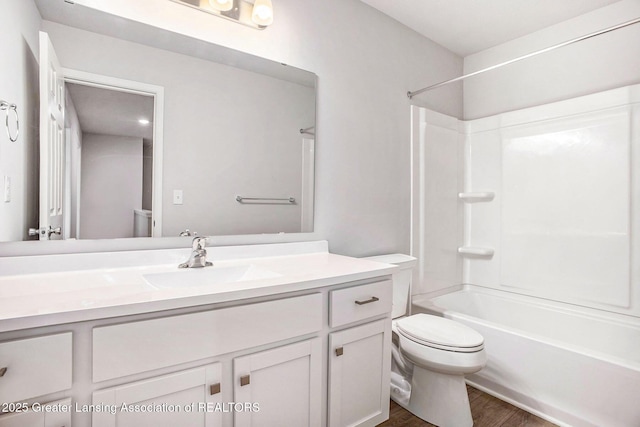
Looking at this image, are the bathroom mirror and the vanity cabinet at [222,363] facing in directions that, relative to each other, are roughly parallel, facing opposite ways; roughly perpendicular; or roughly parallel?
roughly parallel

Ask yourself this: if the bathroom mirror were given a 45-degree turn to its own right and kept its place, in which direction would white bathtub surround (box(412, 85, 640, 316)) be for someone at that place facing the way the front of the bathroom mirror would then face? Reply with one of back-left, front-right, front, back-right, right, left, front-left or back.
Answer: left

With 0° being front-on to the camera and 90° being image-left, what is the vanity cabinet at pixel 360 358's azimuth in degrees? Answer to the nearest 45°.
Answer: approximately 315°

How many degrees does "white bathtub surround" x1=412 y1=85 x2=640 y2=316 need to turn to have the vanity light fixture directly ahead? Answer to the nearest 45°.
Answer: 0° — it already faces it

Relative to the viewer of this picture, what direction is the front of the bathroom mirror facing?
facing the viewer and to the right of the viewer

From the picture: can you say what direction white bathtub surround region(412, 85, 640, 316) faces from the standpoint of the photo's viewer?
facing the viewer and to the left of the viewer

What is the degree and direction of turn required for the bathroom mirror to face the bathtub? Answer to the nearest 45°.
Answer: approximately 45° to its left

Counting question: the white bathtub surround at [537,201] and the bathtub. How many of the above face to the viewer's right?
0

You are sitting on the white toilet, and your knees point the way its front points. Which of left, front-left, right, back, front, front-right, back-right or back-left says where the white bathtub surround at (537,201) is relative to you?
left

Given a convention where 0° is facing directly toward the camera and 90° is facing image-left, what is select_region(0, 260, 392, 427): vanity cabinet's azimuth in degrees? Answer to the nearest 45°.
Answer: approximately 315°

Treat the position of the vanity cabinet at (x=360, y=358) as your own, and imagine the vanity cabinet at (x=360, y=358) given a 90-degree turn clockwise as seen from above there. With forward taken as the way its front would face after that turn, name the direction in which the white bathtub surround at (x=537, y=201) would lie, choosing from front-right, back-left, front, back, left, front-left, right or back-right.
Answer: back

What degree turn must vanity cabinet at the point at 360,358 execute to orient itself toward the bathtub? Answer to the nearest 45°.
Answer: approximately 90° to its left

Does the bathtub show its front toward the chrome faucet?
yes
